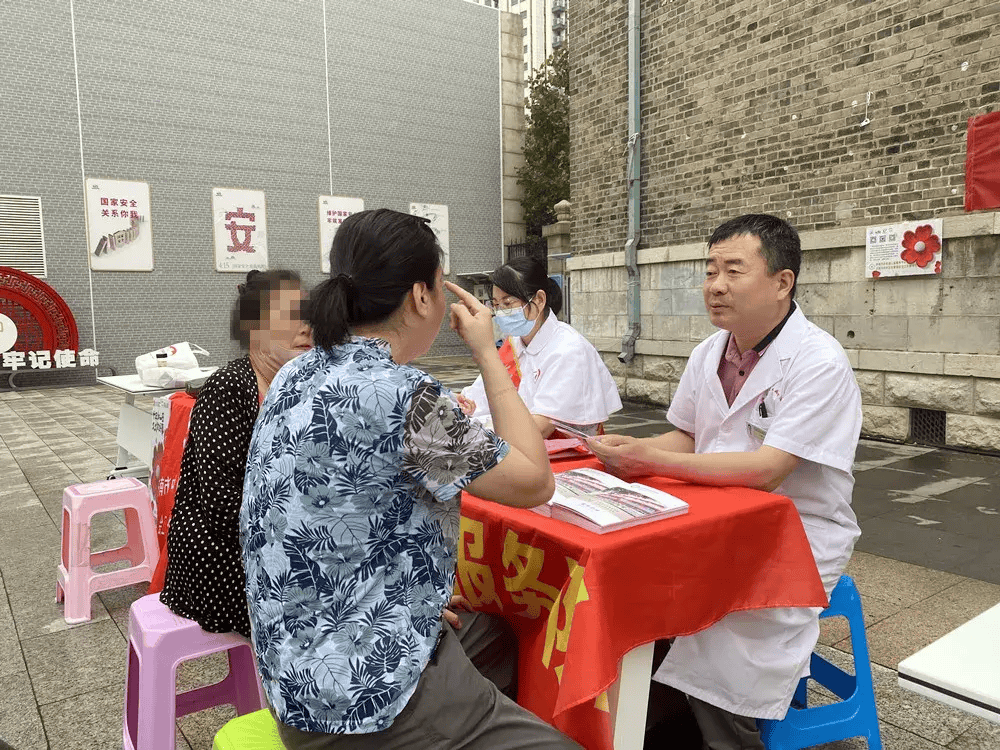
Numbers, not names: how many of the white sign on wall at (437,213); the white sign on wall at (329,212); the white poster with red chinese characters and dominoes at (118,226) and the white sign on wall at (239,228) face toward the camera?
4

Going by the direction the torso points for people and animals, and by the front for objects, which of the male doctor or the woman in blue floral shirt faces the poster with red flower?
the woman in blue floral shirt

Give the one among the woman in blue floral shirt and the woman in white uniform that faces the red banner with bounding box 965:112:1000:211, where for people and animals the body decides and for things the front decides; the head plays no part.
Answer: the woman in blue floral shirt

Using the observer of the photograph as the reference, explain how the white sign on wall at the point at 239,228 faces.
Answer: facing the viewer

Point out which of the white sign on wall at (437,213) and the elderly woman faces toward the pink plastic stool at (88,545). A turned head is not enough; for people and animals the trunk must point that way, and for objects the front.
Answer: the white sign on wall

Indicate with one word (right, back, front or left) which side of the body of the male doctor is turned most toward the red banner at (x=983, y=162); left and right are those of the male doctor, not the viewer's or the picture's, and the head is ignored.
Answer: back

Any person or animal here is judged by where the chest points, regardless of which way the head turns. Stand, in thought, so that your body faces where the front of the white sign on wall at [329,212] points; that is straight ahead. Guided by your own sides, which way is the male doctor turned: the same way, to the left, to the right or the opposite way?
to the right

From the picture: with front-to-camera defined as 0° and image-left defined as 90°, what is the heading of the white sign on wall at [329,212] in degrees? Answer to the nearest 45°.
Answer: approximately 0°

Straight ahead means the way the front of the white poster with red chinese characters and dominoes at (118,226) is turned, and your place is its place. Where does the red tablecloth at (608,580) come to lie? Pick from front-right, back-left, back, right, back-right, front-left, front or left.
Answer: front

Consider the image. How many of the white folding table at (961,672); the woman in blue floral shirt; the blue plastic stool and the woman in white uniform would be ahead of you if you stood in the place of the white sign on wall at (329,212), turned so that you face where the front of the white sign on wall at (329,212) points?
4

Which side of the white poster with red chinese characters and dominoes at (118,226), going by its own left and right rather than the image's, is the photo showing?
front

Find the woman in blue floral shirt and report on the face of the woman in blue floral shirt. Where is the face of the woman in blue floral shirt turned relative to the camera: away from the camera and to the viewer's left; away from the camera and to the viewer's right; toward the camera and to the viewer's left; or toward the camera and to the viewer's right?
away from the camera and to the viewer's right

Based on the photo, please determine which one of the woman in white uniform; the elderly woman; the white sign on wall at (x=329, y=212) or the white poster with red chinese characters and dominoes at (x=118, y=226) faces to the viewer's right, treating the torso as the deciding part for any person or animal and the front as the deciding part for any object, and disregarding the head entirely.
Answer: the elderly woman

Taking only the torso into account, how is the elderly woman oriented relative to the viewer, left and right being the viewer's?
facing to the right of the viewer

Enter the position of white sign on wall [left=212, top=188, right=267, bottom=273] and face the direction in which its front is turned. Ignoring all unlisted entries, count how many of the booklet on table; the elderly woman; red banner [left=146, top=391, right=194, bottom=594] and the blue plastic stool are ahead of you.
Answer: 4

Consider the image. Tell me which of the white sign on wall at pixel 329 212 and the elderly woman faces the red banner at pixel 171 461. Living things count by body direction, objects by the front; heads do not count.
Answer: the white sign on wall

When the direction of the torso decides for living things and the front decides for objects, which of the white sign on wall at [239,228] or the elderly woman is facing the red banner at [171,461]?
the white sign on wall

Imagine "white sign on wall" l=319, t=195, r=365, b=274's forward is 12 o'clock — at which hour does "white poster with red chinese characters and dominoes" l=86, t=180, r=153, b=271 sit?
The white poster with red chinese characters and dominoes is roughly at 2 o'clock from the white sign on wall.

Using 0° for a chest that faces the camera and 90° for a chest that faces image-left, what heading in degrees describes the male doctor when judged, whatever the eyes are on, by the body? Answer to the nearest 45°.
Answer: approximately 45°
